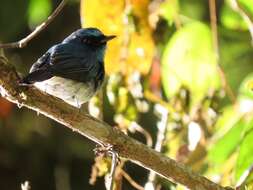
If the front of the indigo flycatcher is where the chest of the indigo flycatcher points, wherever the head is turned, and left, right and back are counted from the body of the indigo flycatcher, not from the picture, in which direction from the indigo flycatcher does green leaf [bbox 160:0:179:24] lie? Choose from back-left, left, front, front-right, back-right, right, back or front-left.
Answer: front-left

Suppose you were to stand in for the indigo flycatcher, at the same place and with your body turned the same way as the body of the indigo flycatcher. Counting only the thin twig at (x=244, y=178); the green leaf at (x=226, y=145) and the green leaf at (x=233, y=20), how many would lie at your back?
0

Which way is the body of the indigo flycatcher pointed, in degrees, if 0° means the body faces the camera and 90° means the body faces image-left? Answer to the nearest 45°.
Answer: approximately 270°

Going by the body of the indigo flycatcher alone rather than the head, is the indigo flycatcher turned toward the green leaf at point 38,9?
no

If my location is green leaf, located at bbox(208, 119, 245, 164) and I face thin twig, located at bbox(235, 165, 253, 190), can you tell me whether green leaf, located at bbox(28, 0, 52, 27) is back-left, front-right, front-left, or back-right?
back-right

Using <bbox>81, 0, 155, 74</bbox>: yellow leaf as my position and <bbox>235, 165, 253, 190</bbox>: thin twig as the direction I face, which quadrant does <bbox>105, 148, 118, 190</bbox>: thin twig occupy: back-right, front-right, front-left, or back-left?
front-right

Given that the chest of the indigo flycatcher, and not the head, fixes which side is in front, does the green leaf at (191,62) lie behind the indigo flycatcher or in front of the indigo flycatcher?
in front

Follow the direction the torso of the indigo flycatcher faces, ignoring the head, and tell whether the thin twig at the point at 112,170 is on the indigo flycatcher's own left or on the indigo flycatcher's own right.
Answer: on the indigo flycatcher's own right
